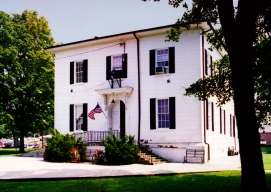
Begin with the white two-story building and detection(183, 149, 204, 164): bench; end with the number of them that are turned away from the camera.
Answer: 0

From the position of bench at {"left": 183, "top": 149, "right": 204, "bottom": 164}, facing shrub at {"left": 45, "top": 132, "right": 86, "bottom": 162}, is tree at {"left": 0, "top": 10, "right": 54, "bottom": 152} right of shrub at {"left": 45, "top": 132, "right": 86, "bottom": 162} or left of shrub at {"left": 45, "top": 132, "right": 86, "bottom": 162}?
right

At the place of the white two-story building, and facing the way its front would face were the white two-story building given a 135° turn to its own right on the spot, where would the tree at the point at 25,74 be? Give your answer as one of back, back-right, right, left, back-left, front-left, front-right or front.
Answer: front-left

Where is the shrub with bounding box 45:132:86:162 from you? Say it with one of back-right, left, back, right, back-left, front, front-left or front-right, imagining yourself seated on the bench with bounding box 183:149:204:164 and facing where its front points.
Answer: front-right

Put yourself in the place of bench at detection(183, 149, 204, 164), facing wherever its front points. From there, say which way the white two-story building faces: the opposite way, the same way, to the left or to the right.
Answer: the same way

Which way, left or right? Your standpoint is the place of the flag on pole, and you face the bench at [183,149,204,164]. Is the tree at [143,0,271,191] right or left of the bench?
right

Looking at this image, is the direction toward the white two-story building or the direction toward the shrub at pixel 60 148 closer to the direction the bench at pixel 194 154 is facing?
the shrub

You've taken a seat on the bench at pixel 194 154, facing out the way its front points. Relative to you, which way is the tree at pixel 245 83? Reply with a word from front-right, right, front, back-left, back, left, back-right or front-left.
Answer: front-left

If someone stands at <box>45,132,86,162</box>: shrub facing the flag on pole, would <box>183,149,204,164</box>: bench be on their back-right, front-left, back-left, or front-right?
front-right

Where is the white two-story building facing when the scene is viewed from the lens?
facing the viewer and to the left of the viewer
